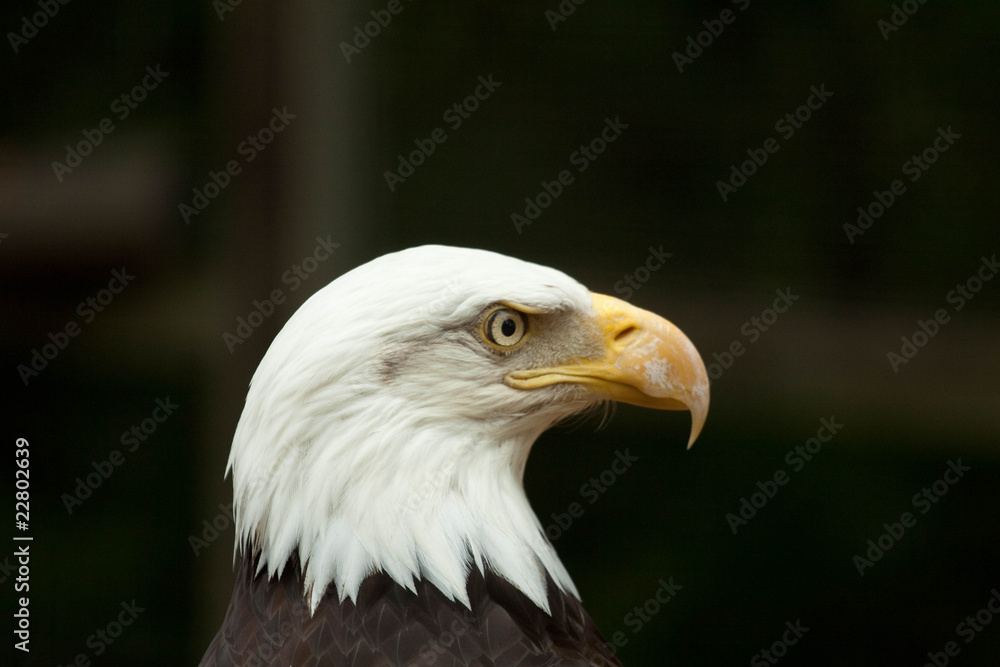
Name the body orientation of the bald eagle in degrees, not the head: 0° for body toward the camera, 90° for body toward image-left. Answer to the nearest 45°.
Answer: approximately 270°
